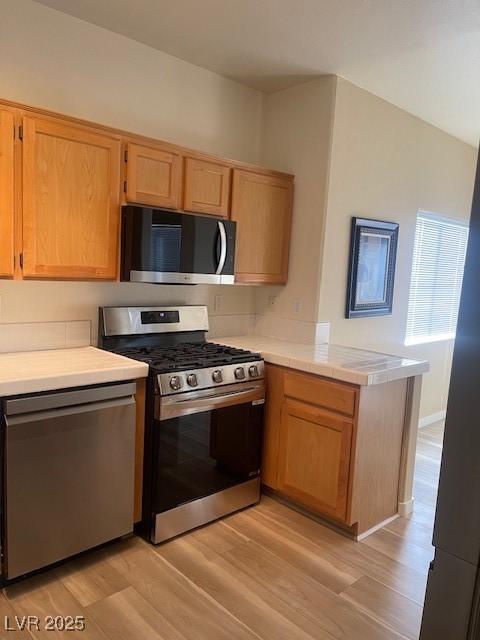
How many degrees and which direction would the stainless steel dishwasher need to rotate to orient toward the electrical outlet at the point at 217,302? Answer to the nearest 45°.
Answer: approximately 90° to its left

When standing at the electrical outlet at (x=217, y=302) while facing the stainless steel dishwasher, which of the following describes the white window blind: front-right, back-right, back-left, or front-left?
back-left

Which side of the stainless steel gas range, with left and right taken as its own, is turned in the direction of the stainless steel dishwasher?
right

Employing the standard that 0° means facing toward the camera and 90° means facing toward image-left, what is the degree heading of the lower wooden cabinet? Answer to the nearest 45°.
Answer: approximately 45°

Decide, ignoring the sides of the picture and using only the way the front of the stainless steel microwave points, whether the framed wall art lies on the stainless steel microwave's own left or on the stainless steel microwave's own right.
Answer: on the stainless steel microwave's own left

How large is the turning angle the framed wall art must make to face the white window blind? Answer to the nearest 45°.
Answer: approximately 90° to its left
